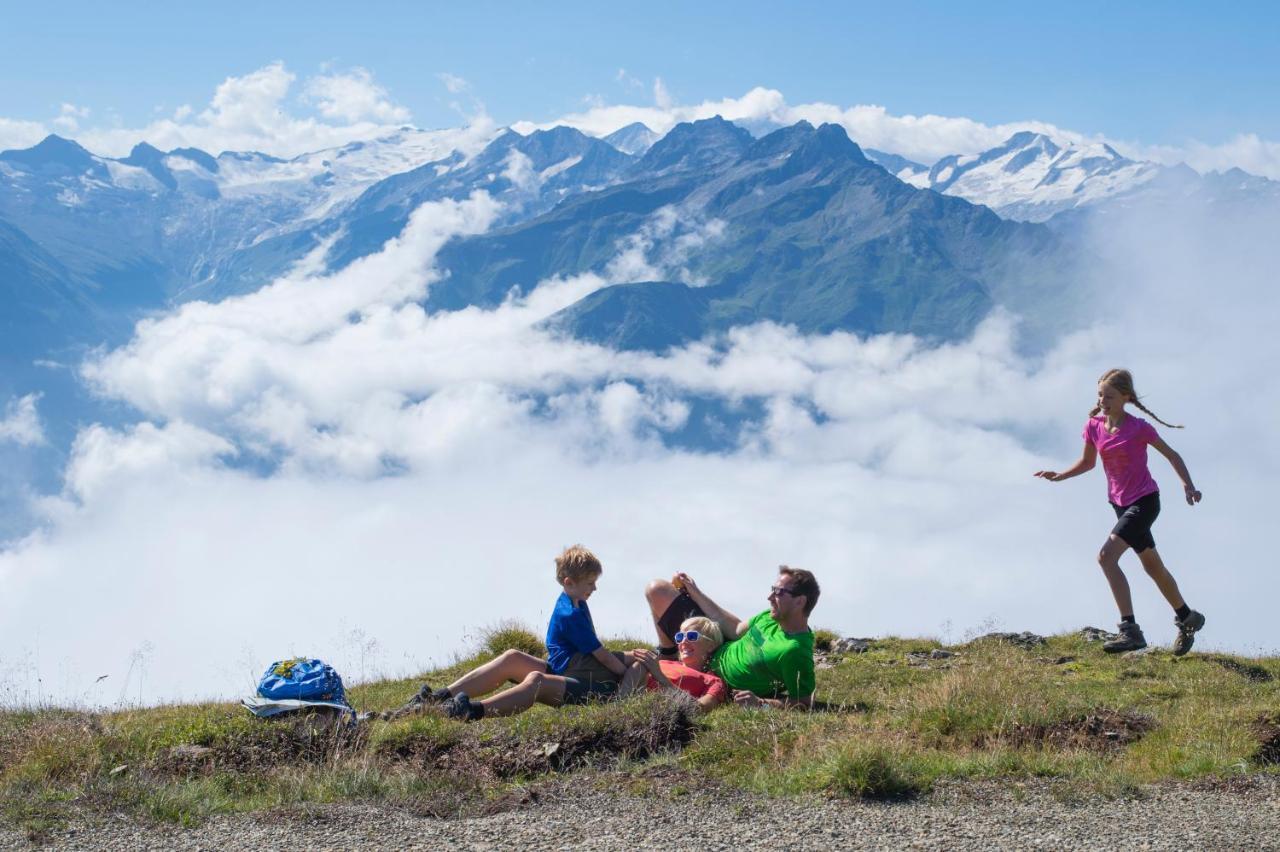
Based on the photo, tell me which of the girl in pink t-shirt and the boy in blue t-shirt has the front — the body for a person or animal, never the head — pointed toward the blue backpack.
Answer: the girl in pink t-shirt

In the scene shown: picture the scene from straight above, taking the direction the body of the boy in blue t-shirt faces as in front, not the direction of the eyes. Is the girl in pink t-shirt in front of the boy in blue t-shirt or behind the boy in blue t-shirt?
in front

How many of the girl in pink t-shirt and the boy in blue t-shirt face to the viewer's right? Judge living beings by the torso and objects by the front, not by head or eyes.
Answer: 1

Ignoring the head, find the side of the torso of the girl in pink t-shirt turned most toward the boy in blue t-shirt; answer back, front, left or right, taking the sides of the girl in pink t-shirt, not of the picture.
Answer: front

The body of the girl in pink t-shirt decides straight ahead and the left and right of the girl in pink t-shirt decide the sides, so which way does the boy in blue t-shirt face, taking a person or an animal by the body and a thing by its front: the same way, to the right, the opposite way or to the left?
the opposite way

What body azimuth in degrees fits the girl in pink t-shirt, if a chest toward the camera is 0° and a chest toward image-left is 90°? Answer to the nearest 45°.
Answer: approximately 45°

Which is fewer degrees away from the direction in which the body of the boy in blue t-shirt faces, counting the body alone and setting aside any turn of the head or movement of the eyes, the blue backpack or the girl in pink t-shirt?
the girl in pink t-shirt

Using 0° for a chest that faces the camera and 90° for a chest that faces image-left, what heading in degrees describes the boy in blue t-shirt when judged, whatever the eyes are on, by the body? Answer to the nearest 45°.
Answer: approximately 270°

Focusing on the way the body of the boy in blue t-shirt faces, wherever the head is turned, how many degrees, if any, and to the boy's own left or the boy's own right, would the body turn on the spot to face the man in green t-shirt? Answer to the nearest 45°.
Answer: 0° — they already face them

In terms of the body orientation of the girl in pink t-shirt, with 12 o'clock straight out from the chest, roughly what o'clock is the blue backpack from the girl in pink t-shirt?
The blue backpack is roughly at 12 o'clock from the girl in pink t-shirt.
